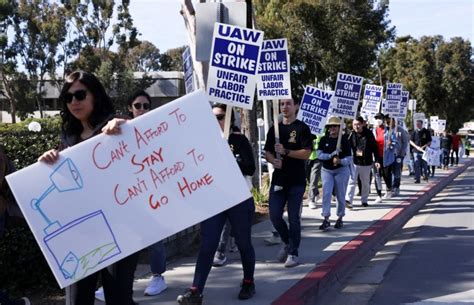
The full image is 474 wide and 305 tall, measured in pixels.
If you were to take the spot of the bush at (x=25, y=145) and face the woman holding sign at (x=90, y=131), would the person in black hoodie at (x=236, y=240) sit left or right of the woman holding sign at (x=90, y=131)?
left

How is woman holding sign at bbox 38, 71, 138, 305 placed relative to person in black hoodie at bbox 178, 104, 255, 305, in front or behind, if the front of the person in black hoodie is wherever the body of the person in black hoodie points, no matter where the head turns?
in front

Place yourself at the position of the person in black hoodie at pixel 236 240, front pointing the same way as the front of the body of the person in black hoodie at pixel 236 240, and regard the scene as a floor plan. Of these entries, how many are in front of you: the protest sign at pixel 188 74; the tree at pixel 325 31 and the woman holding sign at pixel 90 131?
1

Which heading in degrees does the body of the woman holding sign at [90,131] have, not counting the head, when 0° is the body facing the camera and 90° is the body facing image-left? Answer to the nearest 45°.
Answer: approximately 45°

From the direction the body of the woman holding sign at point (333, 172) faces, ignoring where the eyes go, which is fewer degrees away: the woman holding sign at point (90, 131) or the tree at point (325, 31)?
the woman holding sign

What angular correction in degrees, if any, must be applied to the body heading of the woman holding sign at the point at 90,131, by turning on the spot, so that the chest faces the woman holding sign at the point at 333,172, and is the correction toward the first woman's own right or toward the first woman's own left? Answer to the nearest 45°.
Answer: approximately 180°

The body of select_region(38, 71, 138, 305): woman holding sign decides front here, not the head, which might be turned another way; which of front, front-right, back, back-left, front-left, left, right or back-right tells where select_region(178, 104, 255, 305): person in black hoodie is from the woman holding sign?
back

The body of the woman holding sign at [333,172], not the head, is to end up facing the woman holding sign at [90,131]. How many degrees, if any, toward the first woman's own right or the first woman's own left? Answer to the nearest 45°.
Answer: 0° — they already face them

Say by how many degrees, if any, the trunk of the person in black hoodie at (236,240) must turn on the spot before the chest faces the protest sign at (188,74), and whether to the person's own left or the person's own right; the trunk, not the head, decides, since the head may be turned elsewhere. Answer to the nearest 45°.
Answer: approximately 135° to the person's own right

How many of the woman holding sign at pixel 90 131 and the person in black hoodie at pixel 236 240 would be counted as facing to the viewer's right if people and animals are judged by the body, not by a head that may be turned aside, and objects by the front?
0

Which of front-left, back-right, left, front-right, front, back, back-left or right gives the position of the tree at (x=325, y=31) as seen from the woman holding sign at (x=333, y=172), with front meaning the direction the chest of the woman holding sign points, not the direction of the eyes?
back

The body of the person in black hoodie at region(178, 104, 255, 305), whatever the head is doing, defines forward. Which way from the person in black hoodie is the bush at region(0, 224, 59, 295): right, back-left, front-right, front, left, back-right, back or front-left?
front-right

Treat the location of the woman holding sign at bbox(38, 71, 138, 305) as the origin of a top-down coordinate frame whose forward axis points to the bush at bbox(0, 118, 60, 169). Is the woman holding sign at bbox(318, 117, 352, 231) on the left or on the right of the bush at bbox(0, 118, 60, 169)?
right

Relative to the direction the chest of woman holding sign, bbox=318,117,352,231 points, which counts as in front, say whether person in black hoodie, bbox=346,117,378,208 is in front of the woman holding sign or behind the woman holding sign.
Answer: behind

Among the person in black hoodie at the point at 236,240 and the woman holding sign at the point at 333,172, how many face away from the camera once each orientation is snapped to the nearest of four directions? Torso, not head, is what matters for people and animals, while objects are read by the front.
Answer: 0

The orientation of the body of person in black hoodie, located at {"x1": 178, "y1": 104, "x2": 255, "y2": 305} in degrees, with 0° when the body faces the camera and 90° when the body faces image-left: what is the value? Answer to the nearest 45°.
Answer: approximately 45°
